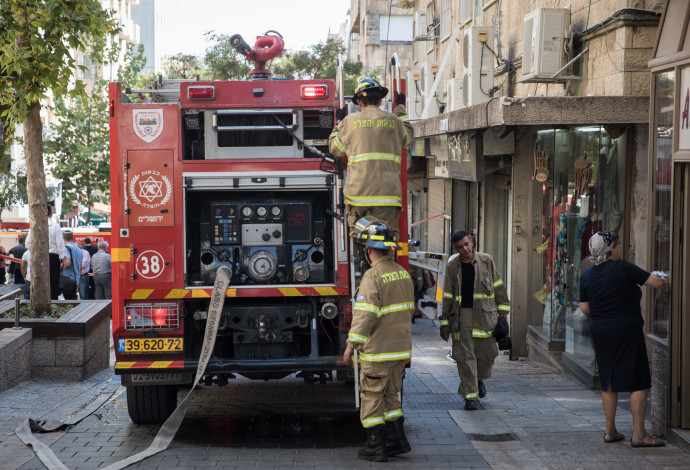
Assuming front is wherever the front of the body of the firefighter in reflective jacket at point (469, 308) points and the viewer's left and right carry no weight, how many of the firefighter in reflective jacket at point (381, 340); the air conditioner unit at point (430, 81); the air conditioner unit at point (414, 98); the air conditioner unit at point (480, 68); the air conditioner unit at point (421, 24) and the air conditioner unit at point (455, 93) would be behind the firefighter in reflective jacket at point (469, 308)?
5

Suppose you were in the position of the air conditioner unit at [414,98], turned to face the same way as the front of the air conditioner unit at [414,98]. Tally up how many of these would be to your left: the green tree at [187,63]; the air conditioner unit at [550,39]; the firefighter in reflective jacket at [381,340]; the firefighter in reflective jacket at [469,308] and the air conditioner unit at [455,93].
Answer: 4

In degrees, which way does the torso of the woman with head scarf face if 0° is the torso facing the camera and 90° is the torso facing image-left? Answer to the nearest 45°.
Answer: approximately 225°

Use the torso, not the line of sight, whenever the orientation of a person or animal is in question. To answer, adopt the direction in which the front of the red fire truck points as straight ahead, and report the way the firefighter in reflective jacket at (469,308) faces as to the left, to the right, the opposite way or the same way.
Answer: the opposite way

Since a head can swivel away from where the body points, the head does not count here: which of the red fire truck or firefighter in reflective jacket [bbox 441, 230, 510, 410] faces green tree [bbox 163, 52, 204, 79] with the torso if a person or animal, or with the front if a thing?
the red fire truck

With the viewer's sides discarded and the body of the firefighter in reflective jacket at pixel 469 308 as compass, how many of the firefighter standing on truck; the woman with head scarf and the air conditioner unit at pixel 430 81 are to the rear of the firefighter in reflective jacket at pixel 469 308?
1

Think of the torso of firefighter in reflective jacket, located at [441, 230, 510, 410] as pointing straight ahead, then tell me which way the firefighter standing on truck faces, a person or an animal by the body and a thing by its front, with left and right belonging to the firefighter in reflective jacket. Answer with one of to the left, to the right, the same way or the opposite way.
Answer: the opposite way

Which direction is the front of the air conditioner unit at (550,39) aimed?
to the viewer's left

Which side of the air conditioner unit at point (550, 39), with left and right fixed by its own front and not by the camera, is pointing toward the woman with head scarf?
left

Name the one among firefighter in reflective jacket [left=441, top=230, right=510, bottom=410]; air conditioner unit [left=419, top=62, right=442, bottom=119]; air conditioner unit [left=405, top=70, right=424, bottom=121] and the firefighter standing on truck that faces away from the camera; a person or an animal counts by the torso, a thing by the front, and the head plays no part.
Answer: the firefighter standing on truck

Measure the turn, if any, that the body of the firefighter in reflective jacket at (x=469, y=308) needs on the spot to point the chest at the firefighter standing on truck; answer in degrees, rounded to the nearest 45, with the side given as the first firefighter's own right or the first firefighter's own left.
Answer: approximately 45° to the first firefighter's own right

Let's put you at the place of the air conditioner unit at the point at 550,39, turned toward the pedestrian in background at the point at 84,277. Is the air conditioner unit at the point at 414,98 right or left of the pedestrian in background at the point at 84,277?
right

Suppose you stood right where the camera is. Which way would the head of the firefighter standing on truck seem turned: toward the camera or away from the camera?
away from the camera

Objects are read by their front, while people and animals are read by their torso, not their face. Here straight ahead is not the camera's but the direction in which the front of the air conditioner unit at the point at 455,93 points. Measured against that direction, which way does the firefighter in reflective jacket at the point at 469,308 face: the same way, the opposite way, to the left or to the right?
to the left

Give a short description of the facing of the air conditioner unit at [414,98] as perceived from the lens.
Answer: facing to the left of the viewer

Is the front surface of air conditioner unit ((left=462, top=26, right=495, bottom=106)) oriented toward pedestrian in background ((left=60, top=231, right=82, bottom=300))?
yes

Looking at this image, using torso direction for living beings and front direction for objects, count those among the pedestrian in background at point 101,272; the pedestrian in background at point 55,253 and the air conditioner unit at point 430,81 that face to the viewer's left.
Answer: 1
